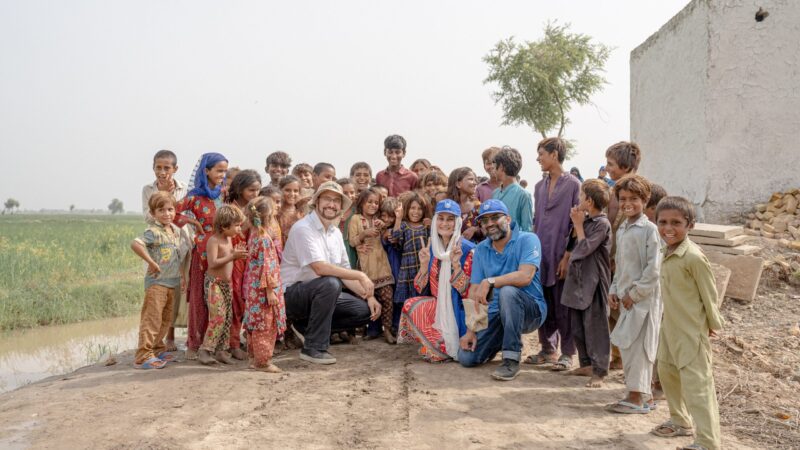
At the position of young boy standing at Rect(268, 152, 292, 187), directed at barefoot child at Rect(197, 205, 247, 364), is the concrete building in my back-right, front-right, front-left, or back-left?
back-left

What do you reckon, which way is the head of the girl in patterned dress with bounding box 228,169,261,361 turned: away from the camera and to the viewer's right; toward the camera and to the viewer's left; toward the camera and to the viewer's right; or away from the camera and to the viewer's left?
toward the camera and to the viewer's right

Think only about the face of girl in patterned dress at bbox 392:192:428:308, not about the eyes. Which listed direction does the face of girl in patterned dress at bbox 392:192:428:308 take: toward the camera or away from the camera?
toward the camera

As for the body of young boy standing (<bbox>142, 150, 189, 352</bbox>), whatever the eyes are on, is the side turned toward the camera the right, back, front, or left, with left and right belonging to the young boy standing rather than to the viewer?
front

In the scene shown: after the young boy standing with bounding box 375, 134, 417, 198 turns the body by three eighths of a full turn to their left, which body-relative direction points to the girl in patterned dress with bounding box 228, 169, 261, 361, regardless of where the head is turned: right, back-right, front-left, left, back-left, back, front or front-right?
back

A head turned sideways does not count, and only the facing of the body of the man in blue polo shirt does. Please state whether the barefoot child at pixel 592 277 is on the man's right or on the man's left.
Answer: on the man's left

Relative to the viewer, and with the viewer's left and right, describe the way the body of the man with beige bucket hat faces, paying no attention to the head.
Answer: facing the viewer and to the right of the viewer

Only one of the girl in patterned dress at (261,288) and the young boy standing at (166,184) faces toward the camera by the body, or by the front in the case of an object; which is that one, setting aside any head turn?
the young boy standing

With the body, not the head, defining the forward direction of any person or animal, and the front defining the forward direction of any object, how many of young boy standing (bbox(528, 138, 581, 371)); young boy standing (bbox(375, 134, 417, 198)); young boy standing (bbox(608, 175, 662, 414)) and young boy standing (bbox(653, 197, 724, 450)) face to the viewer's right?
0

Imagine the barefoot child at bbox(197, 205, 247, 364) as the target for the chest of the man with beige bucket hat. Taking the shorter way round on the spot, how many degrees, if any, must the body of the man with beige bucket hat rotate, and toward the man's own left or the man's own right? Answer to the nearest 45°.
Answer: approximately 135° to the man's own right

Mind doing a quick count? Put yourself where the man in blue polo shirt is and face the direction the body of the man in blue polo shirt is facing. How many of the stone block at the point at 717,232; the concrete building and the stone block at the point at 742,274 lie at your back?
3

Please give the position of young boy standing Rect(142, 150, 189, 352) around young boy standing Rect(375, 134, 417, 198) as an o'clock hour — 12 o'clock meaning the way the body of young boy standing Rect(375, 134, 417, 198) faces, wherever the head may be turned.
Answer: young boy standing Rect(142, 150, 189, 352) is roughly at 2 o'clock from young boy standing Rect(375, 134, 417, 198).

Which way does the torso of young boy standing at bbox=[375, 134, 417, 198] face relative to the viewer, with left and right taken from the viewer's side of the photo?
facing the viewer

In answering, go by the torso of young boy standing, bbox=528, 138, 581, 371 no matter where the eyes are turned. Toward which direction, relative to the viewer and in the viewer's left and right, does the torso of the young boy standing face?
facing the viewer and to the left of the viewer
